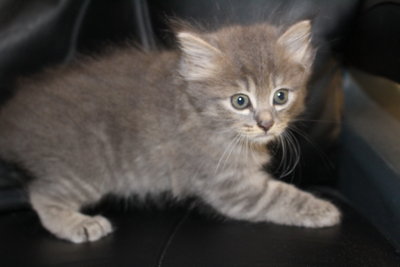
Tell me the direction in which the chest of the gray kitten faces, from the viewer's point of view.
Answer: to the viewer's right
